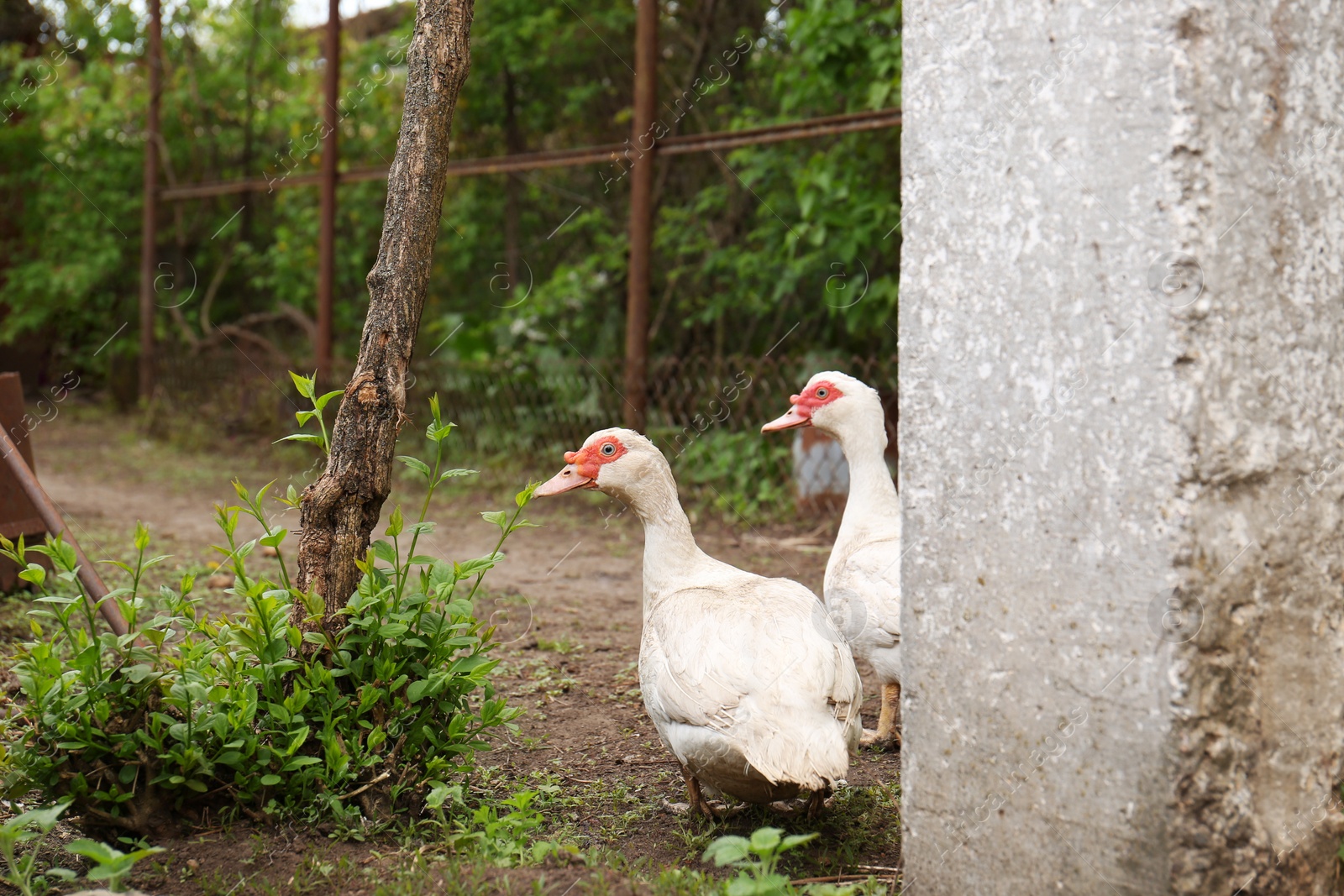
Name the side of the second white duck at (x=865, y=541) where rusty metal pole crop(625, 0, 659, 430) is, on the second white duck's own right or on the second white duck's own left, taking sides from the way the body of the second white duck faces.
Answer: on the second white duck's own right

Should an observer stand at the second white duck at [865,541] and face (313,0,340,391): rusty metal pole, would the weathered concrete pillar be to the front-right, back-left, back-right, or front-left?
back-left

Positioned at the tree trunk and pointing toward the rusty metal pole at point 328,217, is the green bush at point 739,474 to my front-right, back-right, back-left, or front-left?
front-right

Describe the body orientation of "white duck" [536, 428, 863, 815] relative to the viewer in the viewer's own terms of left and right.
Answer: facing away from the viewer and to the left of the viewer

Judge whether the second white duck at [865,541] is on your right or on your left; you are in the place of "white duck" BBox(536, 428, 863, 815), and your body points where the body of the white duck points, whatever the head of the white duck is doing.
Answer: on your right

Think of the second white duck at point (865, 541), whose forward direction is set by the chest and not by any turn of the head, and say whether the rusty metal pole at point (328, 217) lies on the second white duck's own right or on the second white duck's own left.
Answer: on the second white duck's own right

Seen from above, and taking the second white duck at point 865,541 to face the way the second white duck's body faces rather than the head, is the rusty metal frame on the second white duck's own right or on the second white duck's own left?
on the second white duck's own right

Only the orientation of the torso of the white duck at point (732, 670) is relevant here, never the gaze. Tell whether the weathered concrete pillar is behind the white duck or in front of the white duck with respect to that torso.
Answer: behind

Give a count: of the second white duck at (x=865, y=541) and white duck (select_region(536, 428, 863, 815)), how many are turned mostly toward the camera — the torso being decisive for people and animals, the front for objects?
0

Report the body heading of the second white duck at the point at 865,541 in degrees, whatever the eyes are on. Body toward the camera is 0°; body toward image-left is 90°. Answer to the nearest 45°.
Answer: approximately 90°
